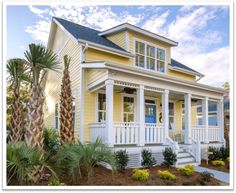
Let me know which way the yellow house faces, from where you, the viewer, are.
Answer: facing the viewer and to the right of the viewer

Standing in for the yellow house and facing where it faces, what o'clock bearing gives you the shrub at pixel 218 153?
The shrub is roughly at 10 o'clock from the yellow house.

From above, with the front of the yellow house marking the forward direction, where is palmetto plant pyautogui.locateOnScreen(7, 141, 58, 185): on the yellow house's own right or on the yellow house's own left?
on the yellow house's own right

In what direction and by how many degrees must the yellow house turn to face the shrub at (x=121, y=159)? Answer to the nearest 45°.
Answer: approximately 45° to its right

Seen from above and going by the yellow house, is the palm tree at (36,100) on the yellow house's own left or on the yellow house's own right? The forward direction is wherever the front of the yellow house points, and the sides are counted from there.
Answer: on the yellow house's own right
